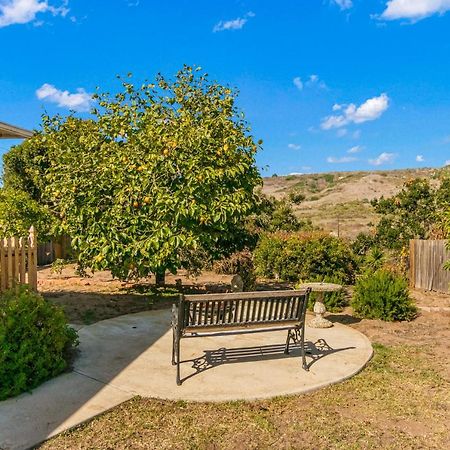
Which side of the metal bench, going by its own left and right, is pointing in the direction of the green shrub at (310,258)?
front

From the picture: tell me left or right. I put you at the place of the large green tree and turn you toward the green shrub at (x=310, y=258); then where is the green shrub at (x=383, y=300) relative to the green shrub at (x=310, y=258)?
right

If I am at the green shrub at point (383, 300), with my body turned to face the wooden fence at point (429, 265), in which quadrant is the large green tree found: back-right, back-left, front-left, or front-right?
back-left

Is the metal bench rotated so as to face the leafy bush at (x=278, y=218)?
yes

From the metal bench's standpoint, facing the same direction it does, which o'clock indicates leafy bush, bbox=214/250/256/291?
The leafy bush is roughly at 12 o'clock from the metal bench.

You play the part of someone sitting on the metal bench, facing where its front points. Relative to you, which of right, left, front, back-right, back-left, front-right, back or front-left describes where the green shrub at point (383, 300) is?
front-right

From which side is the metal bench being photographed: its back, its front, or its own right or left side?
back

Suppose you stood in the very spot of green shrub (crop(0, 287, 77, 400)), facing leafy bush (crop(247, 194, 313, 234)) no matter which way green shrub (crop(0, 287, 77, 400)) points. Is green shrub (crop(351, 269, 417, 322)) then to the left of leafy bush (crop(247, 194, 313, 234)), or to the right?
right

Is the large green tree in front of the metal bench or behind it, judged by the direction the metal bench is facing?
in front

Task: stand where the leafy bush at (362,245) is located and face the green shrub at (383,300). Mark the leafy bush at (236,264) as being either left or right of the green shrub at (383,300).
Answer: right
